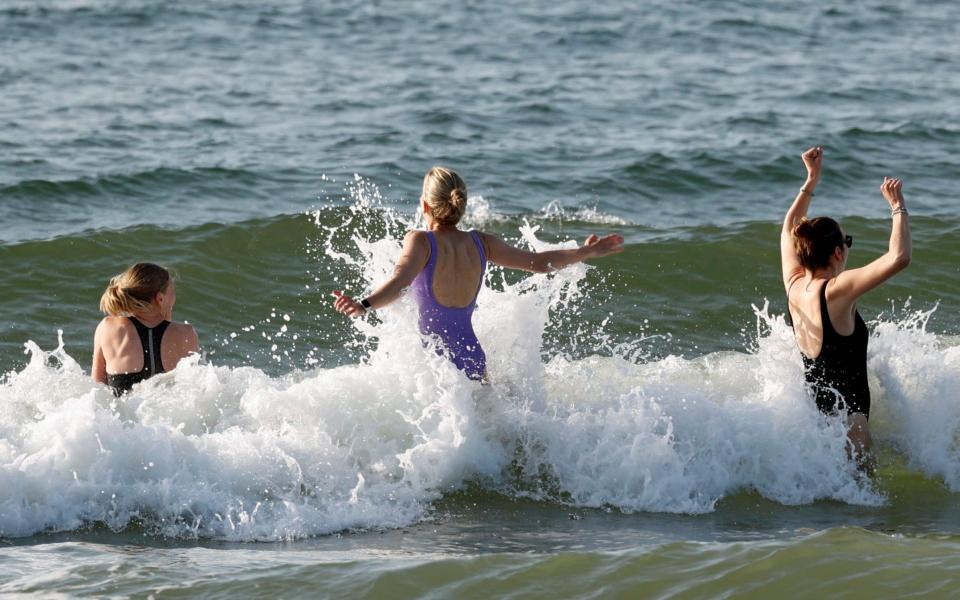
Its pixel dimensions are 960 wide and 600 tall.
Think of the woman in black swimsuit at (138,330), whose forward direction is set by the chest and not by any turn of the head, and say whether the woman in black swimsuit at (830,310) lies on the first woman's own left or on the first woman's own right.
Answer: on the first woman's own right

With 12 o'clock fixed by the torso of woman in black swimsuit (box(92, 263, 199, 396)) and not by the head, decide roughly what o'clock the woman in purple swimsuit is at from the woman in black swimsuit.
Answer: The woman in purple swimsuit is roughly at 4 o'clock from the woman in black swimsuit.

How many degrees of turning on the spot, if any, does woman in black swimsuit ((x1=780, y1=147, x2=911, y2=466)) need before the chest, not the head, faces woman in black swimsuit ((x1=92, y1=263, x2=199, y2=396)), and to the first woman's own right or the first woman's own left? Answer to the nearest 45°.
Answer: approximately 135° to the first woman's own left

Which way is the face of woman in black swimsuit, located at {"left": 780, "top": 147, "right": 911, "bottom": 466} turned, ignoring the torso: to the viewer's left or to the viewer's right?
to the viewer's right

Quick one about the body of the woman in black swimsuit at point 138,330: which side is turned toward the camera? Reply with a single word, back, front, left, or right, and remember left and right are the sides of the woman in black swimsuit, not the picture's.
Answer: back

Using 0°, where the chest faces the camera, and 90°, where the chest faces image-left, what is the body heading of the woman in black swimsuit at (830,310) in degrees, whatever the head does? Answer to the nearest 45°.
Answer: approximately 225°

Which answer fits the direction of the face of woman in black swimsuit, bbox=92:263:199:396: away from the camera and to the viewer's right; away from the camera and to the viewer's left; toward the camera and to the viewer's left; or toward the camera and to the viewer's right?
away from the camera and to the viewer's right
